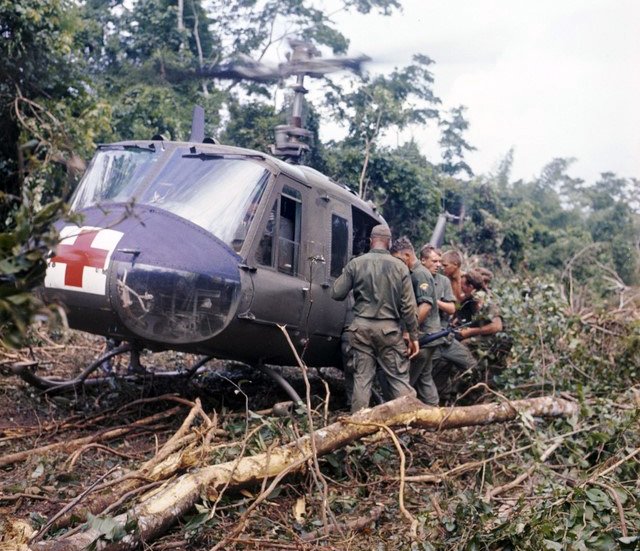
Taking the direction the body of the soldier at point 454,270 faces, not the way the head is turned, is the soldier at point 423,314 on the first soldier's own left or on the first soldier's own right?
on the first soldier's own left

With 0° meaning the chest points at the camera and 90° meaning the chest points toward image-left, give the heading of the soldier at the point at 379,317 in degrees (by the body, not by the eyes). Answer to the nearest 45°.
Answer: approximately 180°

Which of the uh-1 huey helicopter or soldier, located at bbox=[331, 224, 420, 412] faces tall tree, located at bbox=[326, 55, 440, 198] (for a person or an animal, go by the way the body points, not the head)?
the soldier

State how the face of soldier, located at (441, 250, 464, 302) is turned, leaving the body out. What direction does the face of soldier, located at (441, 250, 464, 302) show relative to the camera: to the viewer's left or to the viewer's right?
to the viewer's left

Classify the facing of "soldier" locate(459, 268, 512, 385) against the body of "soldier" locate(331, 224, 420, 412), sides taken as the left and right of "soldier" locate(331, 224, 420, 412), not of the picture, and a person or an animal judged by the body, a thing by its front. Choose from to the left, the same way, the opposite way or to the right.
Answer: to the left

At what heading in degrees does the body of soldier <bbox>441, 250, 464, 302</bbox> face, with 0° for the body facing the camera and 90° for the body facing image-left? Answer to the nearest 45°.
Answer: approximately 90°

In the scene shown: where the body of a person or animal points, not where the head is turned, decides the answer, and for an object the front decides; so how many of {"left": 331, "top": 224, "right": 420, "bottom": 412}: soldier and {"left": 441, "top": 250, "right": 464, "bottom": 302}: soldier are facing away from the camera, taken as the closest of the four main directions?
1

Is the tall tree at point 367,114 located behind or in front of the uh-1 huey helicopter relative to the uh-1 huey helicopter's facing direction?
behind

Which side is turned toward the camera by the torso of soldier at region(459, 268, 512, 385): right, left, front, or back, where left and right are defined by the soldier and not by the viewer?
left

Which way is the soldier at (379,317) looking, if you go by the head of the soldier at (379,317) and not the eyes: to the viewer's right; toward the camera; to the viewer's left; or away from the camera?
away from the camera
